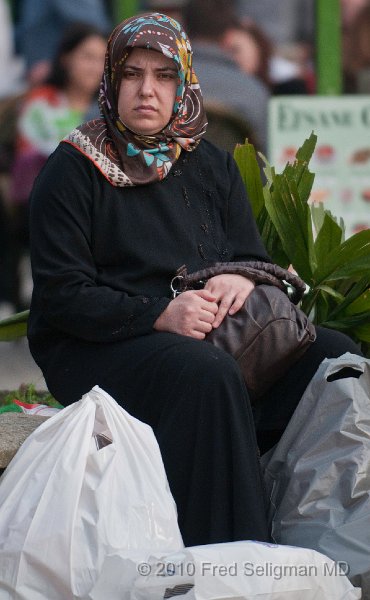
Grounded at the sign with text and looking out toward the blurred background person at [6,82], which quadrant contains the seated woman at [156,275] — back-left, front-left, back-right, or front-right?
front-left

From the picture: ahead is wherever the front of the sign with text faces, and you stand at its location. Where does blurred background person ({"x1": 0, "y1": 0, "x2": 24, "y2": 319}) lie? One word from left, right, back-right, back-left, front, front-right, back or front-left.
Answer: right

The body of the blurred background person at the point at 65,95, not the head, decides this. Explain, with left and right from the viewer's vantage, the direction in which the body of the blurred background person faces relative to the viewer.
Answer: facing the viewer and to the right of the viewer

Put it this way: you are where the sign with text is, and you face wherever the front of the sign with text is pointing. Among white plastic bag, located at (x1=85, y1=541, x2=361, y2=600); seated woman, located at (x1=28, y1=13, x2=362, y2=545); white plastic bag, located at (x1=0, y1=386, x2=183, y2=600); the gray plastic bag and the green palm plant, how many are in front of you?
5

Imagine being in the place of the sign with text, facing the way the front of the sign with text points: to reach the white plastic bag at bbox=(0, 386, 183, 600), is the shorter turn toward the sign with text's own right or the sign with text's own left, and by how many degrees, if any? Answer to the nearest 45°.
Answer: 0° — it already faces it

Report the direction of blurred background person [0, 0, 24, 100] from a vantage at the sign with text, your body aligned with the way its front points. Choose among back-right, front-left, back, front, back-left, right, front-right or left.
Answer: right

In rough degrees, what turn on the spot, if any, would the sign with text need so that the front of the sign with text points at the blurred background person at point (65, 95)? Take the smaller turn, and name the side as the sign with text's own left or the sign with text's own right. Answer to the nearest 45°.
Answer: approximately 90° to the sign with text's own right

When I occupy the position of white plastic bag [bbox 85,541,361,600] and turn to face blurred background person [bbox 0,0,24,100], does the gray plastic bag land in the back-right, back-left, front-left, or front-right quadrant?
front-right

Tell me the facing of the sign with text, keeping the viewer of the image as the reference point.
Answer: facing the viewer

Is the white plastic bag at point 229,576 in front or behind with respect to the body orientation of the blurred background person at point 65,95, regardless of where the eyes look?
in front

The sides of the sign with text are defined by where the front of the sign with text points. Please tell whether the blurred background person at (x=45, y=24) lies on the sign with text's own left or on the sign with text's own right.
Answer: on the sign with text's own right

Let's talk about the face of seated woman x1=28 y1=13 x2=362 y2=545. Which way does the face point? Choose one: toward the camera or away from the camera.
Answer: toward the camera

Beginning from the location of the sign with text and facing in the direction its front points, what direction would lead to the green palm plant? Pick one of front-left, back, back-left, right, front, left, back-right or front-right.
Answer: front

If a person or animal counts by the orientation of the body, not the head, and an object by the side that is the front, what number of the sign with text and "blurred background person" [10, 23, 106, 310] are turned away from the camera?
0
